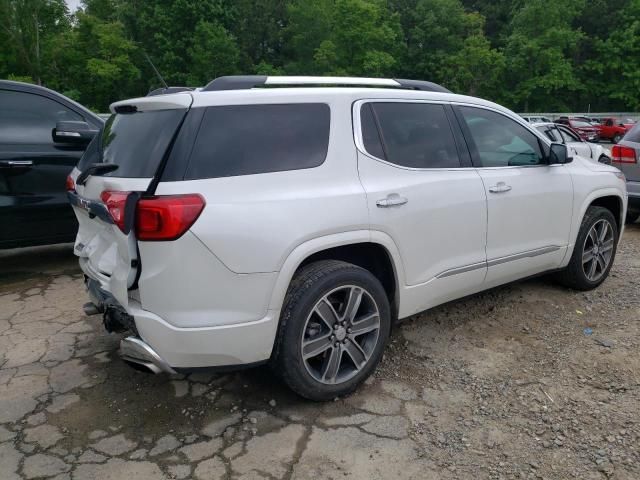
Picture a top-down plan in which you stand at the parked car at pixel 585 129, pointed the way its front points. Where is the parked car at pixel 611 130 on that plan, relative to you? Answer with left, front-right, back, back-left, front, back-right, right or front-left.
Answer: left

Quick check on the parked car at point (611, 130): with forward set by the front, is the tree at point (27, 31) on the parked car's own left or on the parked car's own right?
on the parked car's own right

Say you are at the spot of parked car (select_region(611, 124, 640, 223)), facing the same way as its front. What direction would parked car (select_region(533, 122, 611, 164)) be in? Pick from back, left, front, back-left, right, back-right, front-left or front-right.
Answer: front-left

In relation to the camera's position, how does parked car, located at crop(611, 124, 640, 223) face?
facing away from the viewer and to the right of the viewer

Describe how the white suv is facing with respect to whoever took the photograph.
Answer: facing away from the viewer and to the right of the viewer

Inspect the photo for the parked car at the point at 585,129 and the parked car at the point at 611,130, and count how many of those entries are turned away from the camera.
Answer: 0
